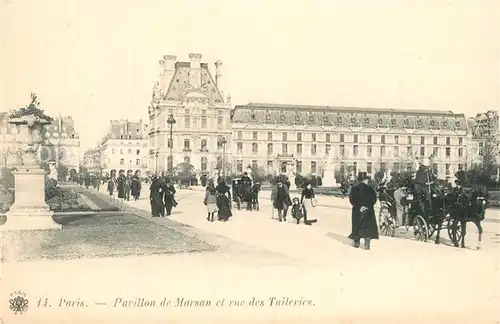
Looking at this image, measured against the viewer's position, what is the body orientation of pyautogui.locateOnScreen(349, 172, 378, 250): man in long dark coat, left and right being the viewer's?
facing away from the viewer

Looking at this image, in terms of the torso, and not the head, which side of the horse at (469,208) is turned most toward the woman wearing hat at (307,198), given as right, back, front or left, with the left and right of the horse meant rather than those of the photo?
back

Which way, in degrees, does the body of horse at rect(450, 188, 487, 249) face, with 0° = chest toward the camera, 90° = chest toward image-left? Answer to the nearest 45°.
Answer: approximately 315°

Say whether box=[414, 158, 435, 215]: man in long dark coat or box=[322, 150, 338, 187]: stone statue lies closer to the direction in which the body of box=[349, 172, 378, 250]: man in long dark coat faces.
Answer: the stone statue

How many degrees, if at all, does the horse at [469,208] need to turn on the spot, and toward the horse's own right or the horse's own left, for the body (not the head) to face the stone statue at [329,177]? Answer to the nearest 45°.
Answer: approximately 135° to the horse's own left

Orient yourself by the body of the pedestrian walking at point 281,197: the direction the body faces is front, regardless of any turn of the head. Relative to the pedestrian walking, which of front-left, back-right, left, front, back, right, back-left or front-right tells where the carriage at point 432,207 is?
front-left
